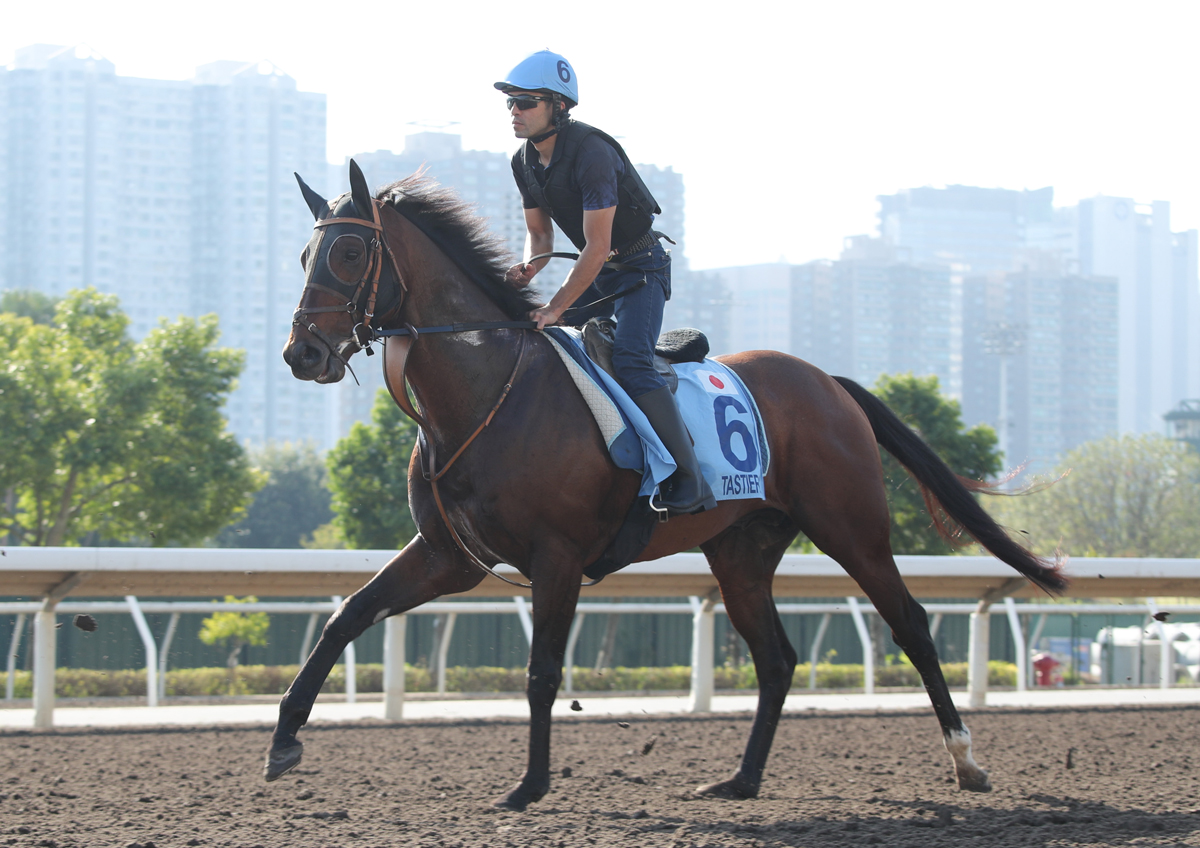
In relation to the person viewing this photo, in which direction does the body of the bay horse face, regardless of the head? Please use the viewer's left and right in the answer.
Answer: facing to the left of the viewer

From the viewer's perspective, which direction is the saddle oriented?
to the viewer's left

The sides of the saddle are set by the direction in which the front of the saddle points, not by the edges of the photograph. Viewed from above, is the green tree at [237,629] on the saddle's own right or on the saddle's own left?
on the saddle's own right

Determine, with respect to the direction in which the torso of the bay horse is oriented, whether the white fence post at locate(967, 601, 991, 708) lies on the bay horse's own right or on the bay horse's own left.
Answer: on the bay horse's own right

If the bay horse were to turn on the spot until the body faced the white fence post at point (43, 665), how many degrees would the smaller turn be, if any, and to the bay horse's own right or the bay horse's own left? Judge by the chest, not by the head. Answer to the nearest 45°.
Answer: approximately 45° to the bay horse's own right

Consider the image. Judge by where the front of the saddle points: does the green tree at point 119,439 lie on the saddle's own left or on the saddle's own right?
on the saddle's own right

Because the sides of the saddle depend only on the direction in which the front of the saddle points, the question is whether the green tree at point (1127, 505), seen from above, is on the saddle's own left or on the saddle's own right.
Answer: on the saddle's own right
